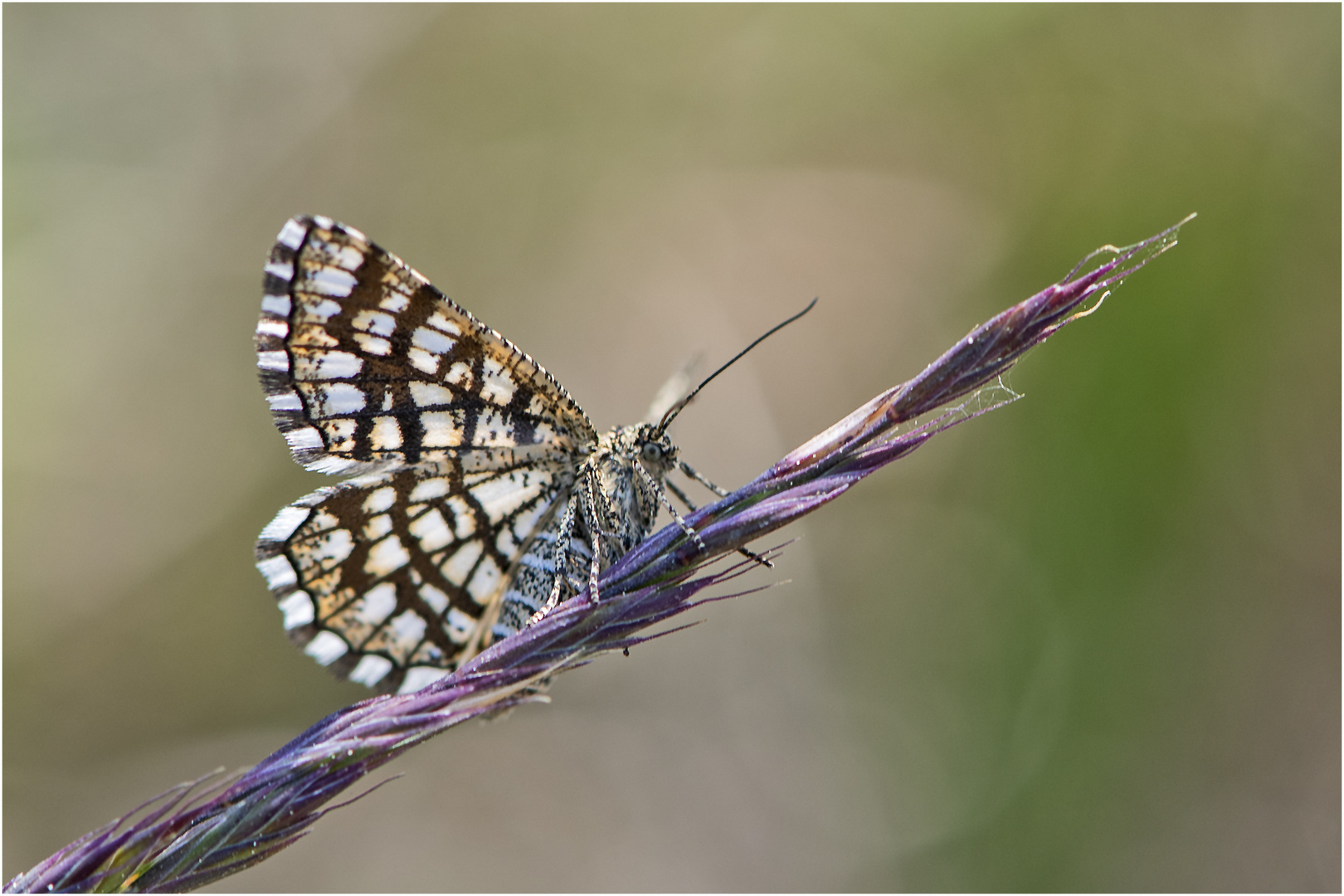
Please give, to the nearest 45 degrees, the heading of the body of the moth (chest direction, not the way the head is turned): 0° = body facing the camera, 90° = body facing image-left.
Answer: approximately 270°
